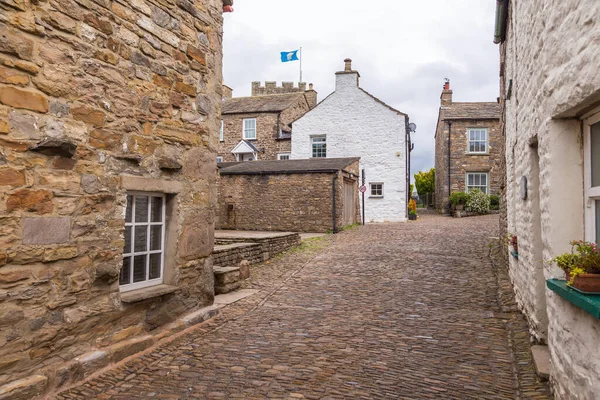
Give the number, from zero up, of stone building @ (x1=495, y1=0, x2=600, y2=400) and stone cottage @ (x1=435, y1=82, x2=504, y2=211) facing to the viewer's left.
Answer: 1

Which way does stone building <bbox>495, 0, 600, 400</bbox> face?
to the viewer's left

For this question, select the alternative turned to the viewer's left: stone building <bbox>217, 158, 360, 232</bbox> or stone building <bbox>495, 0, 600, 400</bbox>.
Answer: stone building <bbox>495, 0, 600, 400</bbox>

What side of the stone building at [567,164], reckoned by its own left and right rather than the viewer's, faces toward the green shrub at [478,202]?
right

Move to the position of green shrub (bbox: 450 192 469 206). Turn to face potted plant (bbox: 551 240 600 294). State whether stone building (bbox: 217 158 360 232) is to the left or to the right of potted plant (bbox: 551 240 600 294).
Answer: right
